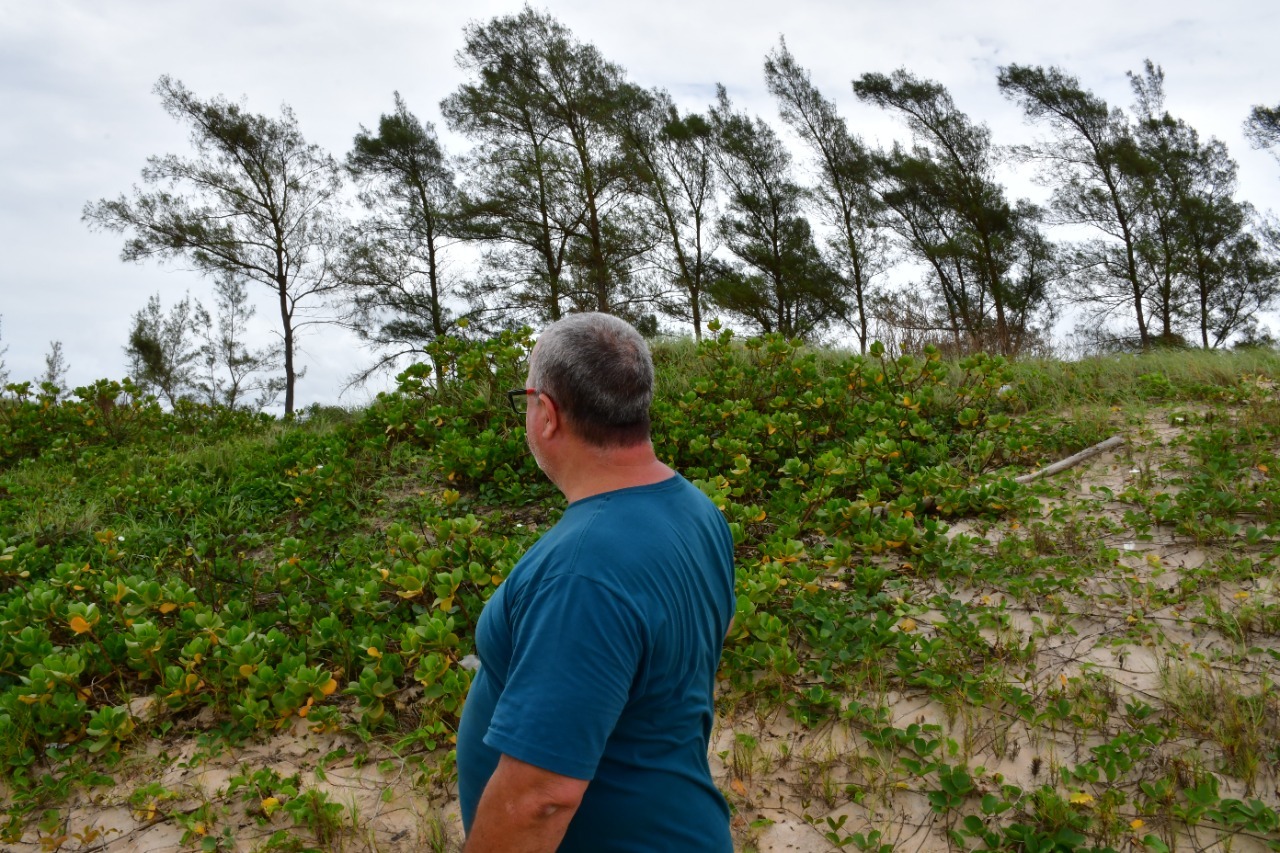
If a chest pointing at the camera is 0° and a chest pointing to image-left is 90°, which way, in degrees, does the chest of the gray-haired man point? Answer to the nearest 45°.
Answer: approximately 135°

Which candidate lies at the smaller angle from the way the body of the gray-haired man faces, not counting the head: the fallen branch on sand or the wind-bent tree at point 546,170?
the wind-bent tree

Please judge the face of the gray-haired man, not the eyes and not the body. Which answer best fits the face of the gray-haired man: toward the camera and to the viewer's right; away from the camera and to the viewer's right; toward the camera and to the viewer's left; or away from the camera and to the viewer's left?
away from the camera and to the viewer's left

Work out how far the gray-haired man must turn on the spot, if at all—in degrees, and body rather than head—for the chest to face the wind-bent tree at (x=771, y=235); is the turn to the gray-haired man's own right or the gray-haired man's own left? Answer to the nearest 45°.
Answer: approximately 45° to the gray-haired man's own right

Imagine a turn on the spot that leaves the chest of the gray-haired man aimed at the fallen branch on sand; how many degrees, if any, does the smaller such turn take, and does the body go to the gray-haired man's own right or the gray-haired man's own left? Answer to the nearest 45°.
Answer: approximately 90° to the gray-haired man's own right

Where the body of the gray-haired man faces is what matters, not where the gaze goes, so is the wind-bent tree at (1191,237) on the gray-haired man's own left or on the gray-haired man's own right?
on the gray-haired man's own right
